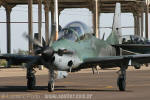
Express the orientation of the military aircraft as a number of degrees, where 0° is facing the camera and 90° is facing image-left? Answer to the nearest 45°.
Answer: approximately 45°
